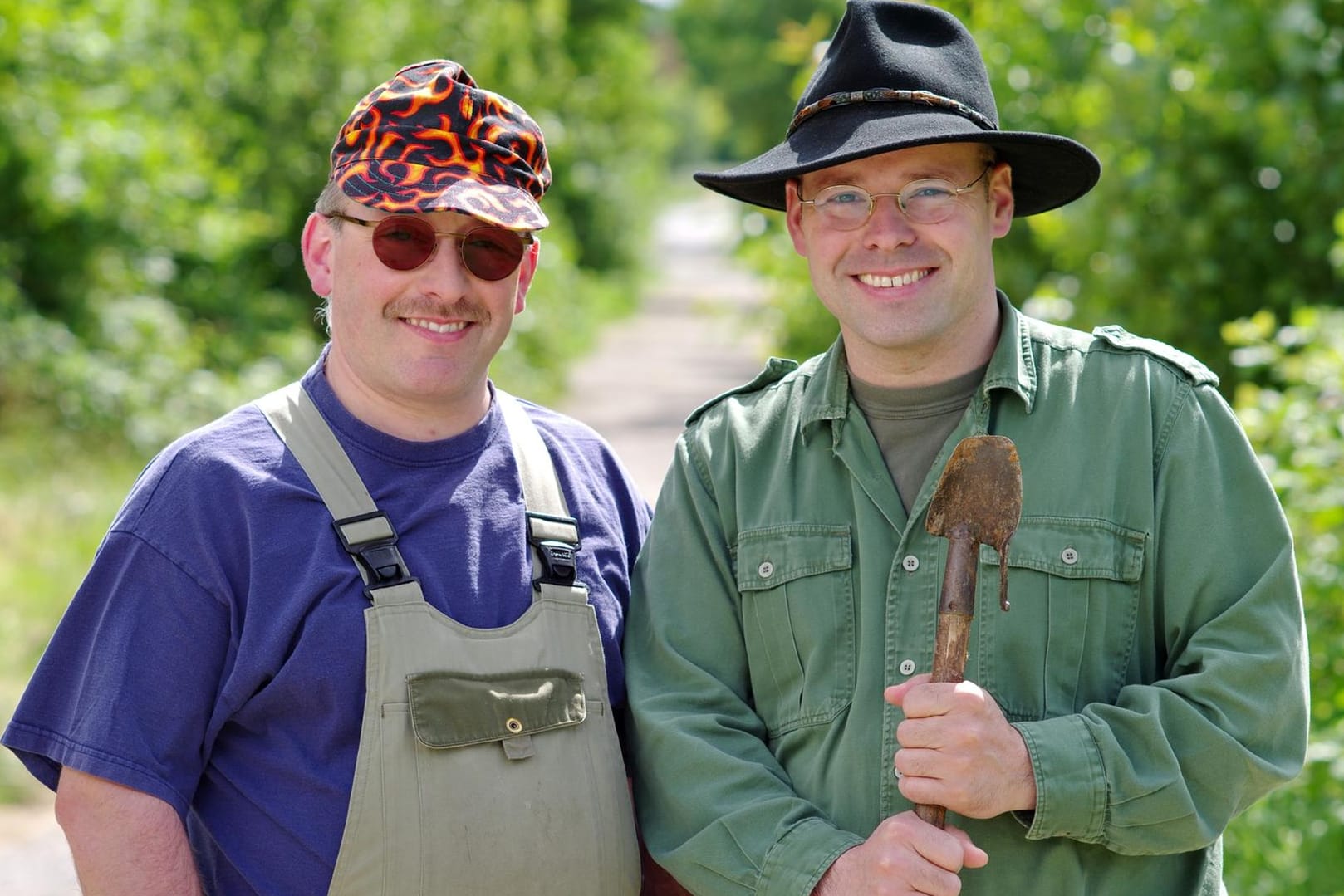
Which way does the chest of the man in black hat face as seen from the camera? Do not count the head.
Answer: toward the camera

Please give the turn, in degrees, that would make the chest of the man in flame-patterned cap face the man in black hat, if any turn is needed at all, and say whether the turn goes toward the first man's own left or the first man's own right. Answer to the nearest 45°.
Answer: approximately 45° to the first man's own left

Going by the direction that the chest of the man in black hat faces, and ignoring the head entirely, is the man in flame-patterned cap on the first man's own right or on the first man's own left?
on the first man's own right

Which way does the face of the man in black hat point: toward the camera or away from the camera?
toward the camera

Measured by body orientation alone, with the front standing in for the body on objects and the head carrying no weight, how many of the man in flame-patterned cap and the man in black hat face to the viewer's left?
0

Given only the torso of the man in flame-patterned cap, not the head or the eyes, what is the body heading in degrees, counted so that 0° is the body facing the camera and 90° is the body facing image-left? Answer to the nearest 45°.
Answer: approximately 315°
